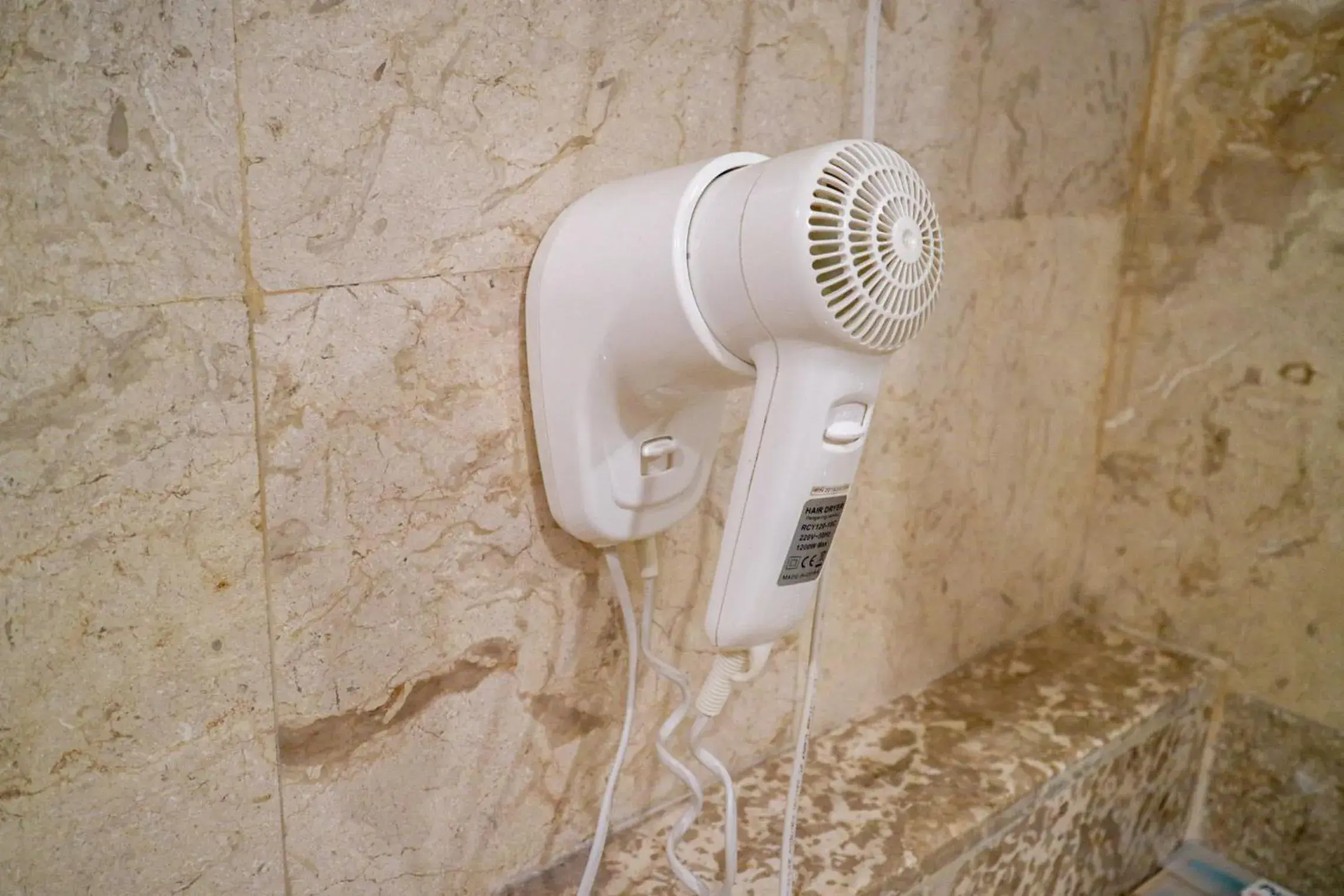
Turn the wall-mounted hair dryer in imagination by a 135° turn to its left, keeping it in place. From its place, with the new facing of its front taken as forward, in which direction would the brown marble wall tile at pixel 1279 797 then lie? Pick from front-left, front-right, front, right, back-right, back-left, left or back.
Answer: front-right

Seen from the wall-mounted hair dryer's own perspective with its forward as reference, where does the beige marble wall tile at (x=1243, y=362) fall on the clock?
The beige marble wall tile is roughly at 9 o'clock from the wall-mounted hair dryer.

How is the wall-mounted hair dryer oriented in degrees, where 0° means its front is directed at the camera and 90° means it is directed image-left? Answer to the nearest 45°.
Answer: approximately 315°
